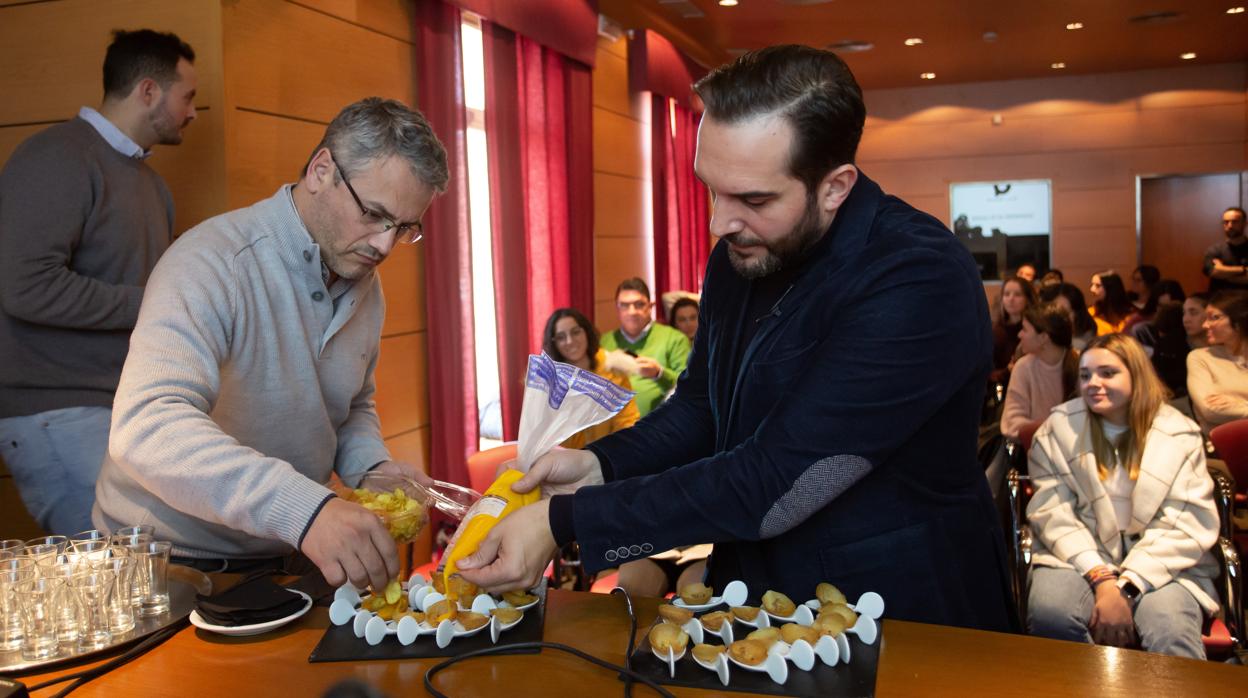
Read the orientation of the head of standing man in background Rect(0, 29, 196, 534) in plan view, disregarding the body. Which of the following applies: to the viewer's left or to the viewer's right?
to the viewer's right

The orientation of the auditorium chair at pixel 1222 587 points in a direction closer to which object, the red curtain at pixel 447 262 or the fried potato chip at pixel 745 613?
the fried potato chip

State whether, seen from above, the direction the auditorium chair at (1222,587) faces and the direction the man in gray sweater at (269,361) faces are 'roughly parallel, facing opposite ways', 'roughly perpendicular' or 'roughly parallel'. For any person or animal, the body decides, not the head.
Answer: roughly perpendicular

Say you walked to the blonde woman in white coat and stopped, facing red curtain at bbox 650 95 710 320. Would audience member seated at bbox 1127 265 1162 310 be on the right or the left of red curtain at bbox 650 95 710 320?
right

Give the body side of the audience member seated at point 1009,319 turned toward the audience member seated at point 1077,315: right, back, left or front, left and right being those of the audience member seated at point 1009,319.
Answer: left

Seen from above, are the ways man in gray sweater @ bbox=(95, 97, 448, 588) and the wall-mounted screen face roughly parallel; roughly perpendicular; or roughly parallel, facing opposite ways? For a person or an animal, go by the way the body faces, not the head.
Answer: roughly perpendicular

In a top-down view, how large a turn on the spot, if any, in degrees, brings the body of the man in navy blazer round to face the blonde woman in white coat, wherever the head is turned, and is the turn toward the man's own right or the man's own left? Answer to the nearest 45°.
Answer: approximately 180°

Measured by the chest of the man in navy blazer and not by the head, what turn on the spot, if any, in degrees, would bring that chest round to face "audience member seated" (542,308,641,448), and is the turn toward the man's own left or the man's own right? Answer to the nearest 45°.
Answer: approximately 135° to the man's own right
